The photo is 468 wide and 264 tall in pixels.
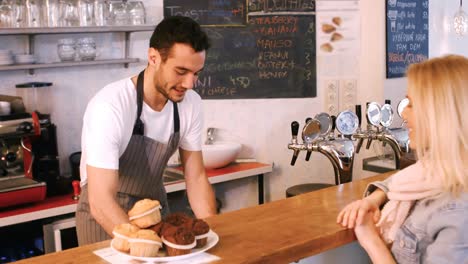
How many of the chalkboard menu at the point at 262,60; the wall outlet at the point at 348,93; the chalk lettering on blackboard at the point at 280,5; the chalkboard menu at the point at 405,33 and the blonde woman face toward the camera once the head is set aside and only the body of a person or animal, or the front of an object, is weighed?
4

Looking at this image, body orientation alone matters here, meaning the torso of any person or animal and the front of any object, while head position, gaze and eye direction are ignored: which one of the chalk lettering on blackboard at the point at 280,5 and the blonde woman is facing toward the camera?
the chalk lettering on blackboard

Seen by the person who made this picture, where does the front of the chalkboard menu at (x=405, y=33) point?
facing the viewer

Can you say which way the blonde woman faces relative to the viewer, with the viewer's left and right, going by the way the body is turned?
facing to the left of the viewer

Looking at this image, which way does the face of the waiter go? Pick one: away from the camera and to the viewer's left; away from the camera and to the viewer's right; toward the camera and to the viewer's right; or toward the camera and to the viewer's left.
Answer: toward the camera and to the viewer's right

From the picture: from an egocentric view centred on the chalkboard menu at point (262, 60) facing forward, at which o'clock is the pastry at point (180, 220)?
The pastry is roughly at 12 o'clock from the chalkboard menu.

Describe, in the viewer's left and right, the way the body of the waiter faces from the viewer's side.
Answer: facing the viewer and to the right of the viewer

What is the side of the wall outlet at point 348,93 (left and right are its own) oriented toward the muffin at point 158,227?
front

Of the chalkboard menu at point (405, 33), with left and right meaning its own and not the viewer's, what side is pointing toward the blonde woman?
front

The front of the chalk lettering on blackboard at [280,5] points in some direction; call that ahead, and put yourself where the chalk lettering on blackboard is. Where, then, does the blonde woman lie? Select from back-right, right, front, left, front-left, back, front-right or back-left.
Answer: front

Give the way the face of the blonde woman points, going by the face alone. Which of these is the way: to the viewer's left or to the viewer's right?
to the viewer's left

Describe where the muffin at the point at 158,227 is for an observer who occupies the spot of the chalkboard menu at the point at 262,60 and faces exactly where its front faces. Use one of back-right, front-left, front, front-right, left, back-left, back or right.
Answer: front

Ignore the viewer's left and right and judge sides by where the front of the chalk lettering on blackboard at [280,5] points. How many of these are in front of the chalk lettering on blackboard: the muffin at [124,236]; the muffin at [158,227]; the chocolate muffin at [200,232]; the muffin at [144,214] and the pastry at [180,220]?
5

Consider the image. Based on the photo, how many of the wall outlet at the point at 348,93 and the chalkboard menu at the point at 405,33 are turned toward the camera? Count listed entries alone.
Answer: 2
